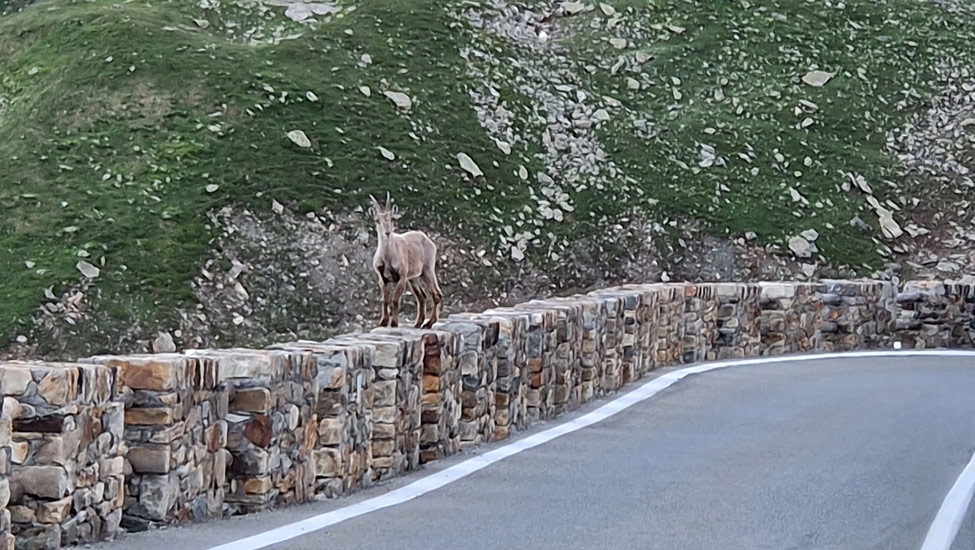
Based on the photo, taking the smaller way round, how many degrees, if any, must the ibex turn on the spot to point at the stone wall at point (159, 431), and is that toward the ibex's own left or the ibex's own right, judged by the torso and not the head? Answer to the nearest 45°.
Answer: approximately 45° to the ibex's own left

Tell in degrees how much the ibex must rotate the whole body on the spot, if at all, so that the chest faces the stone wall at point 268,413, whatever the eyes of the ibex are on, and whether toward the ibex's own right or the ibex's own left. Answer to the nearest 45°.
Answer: approximately 45° to the ibex's own left

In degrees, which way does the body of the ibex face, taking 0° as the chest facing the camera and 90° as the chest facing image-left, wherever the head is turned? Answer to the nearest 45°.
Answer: approximately 45°

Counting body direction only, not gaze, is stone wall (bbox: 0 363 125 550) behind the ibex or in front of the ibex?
in front
